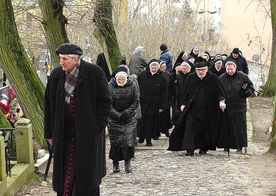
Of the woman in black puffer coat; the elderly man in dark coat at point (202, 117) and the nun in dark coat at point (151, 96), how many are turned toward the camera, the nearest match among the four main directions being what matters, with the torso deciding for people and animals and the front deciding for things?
3

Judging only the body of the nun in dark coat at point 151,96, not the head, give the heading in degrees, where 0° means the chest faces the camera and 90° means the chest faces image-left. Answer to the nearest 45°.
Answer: approximately 0°

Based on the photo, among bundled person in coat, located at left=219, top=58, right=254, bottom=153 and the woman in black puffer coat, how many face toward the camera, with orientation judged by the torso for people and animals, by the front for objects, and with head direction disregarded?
2

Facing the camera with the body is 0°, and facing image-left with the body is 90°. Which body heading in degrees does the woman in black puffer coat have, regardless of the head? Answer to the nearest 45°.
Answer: approximately 0°

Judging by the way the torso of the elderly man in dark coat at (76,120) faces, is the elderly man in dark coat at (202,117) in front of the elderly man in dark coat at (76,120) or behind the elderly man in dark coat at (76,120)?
behind

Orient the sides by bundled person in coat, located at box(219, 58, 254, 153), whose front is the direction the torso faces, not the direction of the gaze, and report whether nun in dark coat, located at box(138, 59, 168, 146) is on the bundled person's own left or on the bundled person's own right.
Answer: on the bundled person's own right

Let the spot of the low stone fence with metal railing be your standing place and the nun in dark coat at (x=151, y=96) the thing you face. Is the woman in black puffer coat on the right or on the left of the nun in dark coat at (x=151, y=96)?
right
